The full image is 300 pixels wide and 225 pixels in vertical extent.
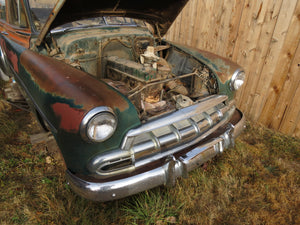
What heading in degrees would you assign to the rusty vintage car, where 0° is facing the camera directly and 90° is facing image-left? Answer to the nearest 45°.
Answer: approximately 315°
